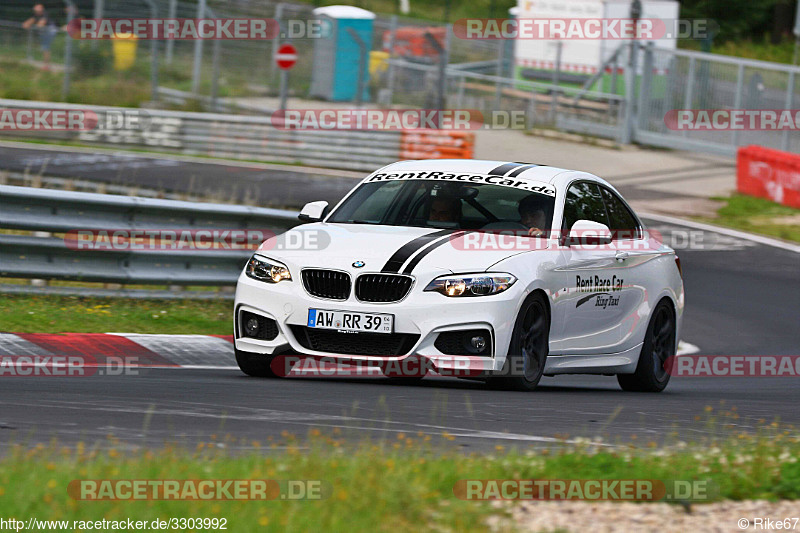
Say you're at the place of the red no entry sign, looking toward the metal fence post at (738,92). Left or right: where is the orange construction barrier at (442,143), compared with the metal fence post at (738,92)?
right

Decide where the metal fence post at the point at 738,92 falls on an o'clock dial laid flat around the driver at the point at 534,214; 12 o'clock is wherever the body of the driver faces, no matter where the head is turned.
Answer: The metal fence post is roughly at 5 o'clock from the driver.

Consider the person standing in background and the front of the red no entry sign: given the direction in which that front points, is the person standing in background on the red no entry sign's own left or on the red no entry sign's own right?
on the red no entry sign's own right

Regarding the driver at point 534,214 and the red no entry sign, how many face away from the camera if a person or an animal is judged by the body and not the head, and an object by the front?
0

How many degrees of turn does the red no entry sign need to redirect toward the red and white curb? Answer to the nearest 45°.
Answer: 0° — it already faces it

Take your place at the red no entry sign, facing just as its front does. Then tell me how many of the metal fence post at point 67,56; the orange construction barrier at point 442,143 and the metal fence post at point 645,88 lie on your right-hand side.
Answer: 1

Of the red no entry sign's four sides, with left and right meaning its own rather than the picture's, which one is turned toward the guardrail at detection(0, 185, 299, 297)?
front

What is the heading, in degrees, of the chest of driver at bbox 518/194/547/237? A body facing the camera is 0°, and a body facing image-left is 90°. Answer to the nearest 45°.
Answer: approximately 45°

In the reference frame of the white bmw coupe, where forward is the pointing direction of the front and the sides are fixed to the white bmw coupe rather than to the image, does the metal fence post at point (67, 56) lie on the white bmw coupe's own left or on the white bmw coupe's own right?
on the white bmw coupe's own right

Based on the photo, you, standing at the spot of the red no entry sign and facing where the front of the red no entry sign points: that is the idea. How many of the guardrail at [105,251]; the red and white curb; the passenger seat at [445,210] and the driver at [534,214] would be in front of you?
4

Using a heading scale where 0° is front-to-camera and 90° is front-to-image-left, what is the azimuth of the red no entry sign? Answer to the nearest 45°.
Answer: approximately 0°

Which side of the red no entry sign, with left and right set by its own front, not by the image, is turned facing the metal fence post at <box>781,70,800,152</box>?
left

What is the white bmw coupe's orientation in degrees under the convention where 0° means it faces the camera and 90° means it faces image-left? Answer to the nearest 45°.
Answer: approximately 45°

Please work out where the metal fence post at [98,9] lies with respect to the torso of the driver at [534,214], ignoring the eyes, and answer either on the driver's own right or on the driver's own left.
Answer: on the driver's own right

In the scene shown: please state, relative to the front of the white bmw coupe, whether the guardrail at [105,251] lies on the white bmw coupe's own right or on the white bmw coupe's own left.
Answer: on the white bmw coupe's own right
